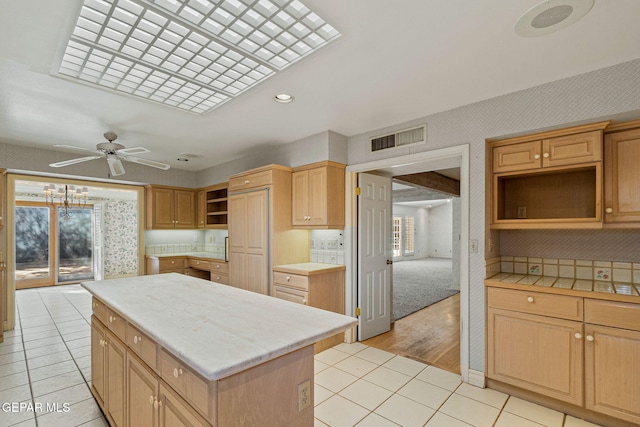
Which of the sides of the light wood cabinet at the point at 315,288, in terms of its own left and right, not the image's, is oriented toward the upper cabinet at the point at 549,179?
left

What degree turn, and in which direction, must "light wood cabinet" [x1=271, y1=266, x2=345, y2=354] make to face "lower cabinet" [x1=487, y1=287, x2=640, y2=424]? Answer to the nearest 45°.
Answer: approximately 90° to its left

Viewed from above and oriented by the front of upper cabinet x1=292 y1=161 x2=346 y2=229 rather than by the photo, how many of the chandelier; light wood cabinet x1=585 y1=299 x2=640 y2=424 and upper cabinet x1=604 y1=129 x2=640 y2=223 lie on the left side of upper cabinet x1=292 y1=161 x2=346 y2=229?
2

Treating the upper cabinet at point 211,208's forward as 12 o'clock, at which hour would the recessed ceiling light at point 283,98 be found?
The recessed ceiling light is roughly at 10 o'clock from the upper cabinet.

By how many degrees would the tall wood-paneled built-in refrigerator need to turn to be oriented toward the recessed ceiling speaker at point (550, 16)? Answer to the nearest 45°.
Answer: approximately 90° to its left

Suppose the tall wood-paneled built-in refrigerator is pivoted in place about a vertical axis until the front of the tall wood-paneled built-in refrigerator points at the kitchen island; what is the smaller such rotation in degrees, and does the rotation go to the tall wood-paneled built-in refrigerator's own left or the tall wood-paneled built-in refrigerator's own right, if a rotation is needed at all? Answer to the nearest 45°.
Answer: approximately 45° to the tall wood-paneled built-in refrigerator's own left

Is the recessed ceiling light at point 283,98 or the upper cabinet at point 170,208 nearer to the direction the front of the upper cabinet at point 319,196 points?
the recessed ceiling light

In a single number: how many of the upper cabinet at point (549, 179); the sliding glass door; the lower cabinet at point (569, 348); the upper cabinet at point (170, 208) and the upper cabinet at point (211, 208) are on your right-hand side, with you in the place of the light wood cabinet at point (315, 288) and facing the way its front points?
3
